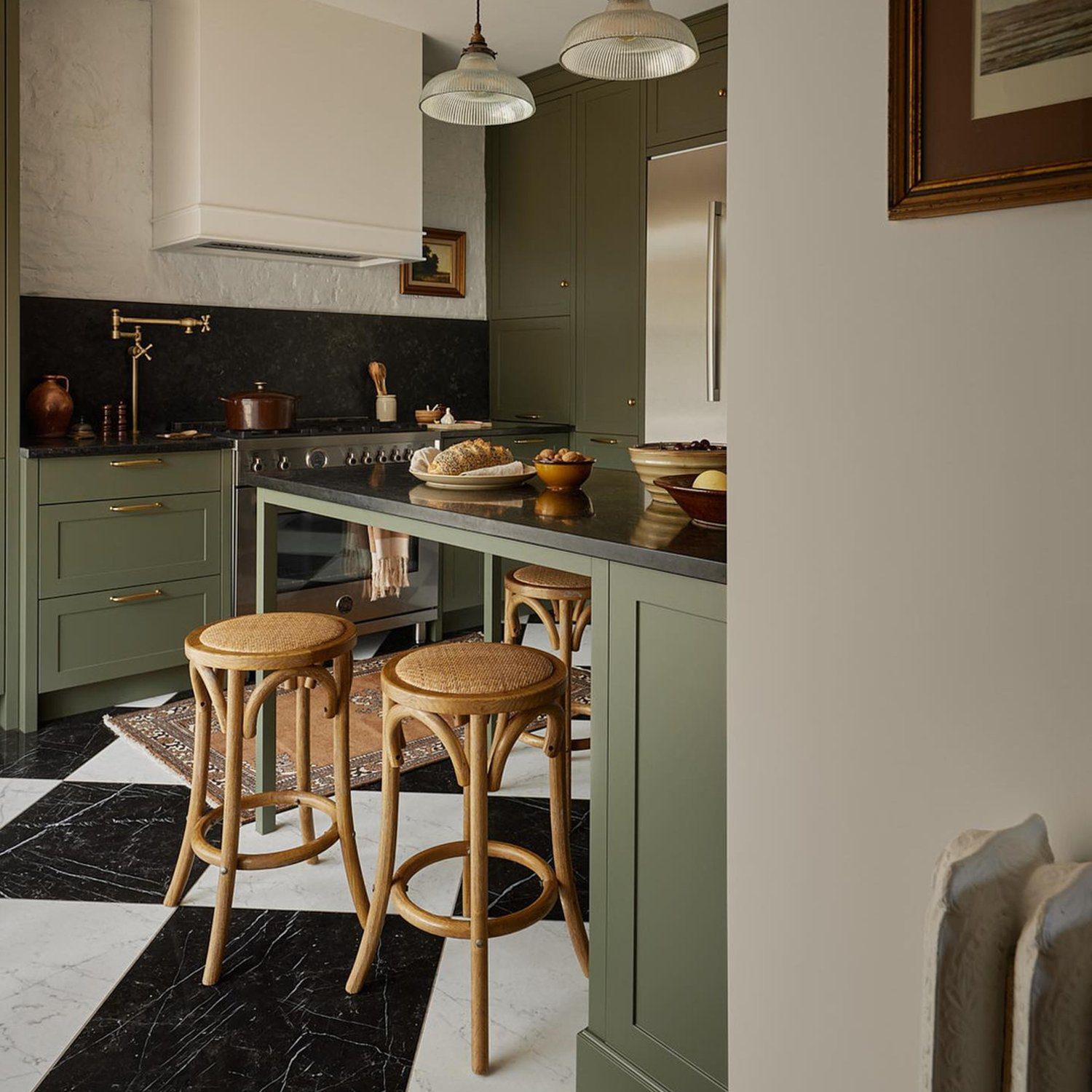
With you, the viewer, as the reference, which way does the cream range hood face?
facing the viewer and to the right of the viewer

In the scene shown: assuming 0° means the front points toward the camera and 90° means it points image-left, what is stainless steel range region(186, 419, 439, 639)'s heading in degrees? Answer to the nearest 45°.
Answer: approximately 315°

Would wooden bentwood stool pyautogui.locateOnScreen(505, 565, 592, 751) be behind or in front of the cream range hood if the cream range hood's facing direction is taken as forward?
in front

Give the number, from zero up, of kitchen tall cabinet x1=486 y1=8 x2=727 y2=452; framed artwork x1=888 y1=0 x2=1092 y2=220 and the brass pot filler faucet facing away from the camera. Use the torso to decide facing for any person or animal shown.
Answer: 0

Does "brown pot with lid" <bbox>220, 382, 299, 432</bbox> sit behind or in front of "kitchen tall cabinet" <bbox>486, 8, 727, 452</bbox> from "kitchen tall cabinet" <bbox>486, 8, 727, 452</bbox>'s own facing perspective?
in front

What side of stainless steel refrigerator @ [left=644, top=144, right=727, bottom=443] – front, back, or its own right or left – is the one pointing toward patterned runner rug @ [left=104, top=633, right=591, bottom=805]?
front

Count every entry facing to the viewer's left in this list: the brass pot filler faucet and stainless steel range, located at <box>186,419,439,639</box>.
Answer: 0

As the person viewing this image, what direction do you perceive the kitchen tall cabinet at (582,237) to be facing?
facing the viewer and to the left of the viewer

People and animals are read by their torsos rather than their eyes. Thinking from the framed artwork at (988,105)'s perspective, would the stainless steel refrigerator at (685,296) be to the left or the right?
on its right
